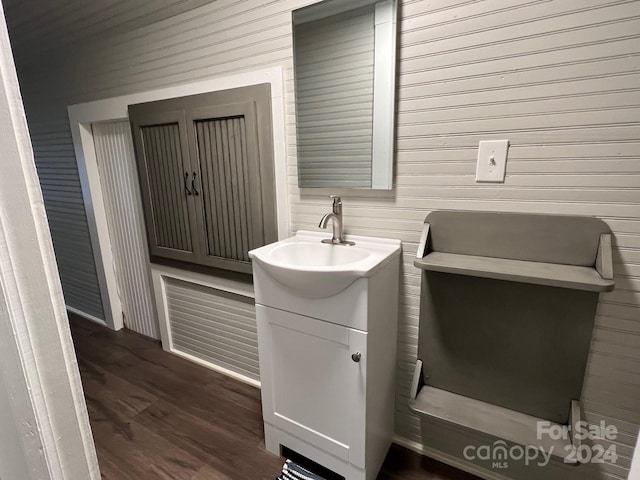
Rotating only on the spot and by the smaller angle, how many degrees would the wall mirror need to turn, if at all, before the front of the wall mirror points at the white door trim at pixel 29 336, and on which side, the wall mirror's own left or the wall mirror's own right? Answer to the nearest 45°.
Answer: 0° — it already faces it

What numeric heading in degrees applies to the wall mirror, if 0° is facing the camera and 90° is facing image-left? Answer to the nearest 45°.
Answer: approximately 45°

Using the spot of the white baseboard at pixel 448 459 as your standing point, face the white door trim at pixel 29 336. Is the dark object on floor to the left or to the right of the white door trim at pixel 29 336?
right

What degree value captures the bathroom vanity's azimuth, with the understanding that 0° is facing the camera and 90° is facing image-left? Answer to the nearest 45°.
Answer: approximately 45°

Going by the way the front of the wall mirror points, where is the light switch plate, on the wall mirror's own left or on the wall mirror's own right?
on the wall mirror's own left
